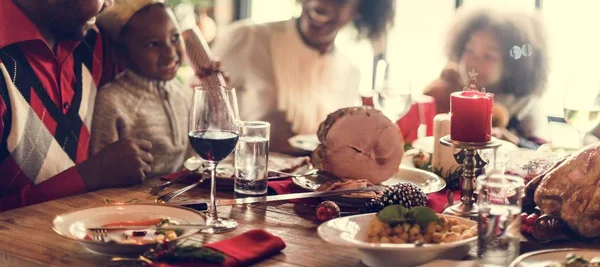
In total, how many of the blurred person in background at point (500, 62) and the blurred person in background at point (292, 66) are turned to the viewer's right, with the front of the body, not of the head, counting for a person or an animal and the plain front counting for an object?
0

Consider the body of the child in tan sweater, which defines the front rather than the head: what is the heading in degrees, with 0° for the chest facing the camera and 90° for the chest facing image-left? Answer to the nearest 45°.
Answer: approximately 315°

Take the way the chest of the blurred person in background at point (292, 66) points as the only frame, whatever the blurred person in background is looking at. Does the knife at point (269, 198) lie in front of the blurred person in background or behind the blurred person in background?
in front

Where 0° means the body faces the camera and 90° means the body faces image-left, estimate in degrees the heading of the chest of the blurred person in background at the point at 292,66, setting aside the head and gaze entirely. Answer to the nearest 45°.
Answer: approximately 0°

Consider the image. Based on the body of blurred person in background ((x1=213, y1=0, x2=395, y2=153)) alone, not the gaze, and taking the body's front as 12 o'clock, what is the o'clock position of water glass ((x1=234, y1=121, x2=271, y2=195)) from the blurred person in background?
The water glass is roughly at 12 o'clock from the blurred person in background.
